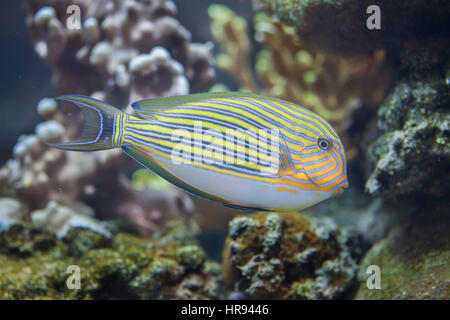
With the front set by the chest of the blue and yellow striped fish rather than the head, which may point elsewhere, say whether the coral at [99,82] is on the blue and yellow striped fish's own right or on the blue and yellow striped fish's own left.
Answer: on the blue and yellow striped fish's own left

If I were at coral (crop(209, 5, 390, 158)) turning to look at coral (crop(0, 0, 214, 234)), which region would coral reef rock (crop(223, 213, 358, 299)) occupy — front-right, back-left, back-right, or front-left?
front-left

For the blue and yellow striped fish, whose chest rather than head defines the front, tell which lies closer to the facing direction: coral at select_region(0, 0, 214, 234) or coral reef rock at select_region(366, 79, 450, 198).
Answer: the coral reef rock

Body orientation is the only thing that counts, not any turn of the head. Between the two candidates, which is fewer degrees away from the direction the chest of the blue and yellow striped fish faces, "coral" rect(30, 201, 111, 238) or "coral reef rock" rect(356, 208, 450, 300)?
the coral reef rock

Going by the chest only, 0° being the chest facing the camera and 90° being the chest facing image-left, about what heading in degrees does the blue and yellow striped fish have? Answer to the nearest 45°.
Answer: approximately 270°
